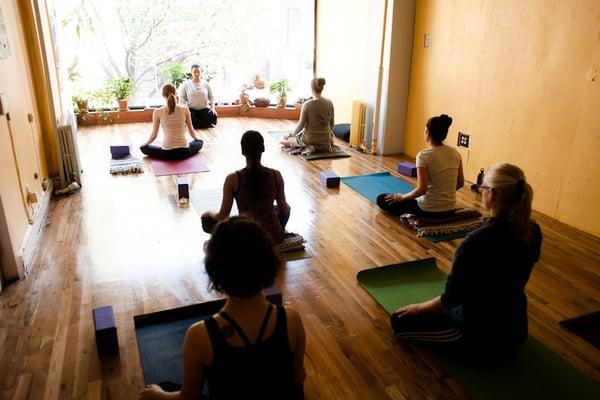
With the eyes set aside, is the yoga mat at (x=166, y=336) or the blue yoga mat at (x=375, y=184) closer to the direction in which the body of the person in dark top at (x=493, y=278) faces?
the blue yoga mat

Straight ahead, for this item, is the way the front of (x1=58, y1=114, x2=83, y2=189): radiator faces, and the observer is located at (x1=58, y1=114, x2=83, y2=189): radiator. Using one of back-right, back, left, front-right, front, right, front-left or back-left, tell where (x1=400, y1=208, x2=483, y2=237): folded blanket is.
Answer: front-right

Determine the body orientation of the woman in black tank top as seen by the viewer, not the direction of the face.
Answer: away from the camera

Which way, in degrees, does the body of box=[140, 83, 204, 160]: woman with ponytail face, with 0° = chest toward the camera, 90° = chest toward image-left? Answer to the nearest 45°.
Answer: approximately 180°

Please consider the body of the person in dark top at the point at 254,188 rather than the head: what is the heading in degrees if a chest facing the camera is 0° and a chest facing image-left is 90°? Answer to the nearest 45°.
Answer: approximately 180°

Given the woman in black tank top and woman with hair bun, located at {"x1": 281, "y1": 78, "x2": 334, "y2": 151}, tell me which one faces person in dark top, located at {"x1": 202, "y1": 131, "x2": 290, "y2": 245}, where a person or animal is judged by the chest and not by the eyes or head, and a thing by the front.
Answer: the woman in black tank top

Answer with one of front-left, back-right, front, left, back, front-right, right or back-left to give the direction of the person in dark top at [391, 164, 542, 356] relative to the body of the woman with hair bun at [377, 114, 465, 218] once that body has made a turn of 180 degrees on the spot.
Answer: front-right

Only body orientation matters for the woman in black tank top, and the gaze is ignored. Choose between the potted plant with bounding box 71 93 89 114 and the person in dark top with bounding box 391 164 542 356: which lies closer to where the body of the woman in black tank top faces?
the potted plant

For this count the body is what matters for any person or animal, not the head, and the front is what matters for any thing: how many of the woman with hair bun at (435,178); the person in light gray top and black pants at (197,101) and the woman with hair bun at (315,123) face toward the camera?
1

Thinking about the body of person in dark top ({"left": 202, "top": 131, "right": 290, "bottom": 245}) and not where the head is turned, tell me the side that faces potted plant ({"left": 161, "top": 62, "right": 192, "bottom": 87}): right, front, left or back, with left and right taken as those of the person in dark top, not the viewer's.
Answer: front

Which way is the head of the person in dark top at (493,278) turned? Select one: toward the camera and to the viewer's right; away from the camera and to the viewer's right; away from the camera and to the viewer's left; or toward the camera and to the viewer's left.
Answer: away from the camera and to the viewer's left

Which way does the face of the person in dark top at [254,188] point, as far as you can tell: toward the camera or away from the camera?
away from the camera

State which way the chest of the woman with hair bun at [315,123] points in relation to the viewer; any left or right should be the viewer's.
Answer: facing away from the viewer and to the left of the viewer

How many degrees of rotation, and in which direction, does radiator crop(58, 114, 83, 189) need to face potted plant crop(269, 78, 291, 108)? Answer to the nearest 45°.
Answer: approximately 45° to its left

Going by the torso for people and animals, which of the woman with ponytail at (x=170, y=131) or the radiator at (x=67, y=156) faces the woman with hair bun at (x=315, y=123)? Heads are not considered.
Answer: the radiator

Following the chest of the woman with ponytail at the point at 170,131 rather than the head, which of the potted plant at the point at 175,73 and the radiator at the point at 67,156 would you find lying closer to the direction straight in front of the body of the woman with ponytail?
the potted plant

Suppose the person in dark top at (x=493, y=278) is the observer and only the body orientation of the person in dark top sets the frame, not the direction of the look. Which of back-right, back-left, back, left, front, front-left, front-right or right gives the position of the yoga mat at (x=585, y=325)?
right

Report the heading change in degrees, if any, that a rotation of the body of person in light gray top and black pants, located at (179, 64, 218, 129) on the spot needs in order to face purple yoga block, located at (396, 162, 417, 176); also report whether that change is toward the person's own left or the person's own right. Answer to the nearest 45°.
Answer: approximately 45° to the person's own left
